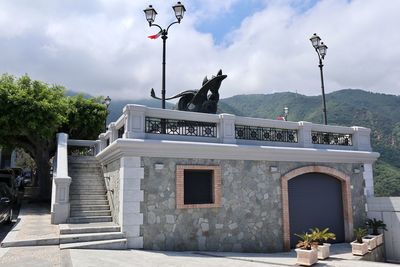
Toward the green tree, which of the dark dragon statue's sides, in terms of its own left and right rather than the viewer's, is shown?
back

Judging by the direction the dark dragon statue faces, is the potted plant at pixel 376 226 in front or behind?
in front

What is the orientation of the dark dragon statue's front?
to the viewer's right

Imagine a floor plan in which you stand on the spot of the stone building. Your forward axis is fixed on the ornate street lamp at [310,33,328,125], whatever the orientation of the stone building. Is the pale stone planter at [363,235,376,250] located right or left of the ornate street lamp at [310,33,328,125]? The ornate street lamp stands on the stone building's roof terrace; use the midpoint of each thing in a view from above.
right

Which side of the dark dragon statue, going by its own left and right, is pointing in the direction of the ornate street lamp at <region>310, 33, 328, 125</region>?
front

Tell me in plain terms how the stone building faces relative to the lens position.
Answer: facing the viewer
